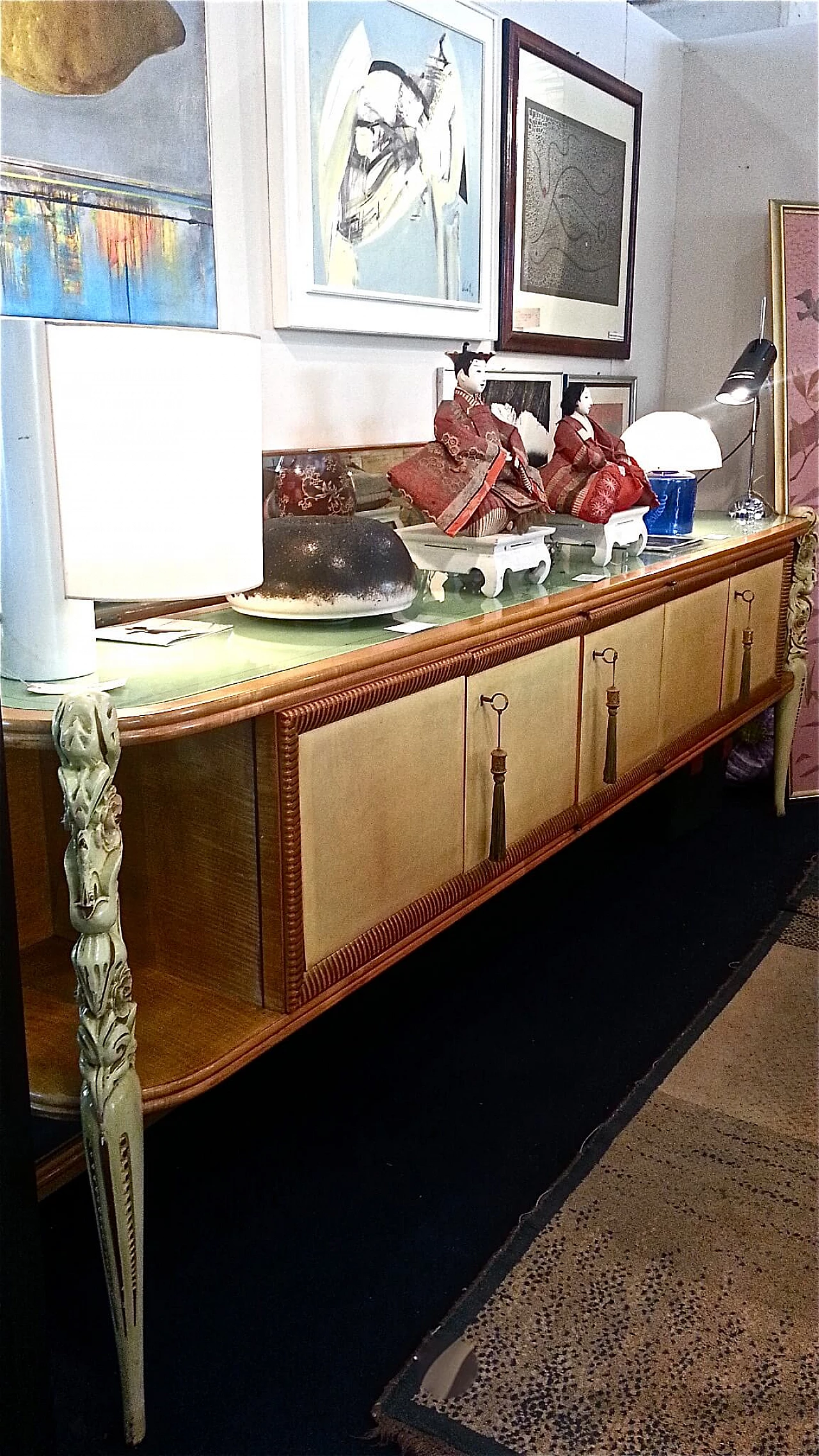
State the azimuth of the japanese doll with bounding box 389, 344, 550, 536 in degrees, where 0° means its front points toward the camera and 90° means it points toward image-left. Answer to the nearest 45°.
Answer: approximately 315°

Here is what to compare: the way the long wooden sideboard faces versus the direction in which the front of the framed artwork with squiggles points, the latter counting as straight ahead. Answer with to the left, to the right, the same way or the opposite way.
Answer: the same way

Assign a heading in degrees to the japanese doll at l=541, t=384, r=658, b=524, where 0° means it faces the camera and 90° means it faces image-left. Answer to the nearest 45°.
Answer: approximately 315°

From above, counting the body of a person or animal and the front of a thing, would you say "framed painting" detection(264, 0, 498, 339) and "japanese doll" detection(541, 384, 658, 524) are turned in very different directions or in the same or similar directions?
same or similar directions

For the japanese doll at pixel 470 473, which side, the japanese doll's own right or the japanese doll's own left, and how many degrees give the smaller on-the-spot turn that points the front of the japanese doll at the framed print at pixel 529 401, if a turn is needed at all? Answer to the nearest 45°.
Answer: approximately 135° to the japanese doll's own left

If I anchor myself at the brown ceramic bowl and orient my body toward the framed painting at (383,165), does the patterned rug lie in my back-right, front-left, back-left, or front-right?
back-right

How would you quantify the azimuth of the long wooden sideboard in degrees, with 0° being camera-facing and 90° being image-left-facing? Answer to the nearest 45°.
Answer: approximately 315°

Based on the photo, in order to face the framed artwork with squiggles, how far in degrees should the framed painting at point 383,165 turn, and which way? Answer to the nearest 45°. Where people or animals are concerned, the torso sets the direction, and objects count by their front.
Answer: approximately 90° to its left

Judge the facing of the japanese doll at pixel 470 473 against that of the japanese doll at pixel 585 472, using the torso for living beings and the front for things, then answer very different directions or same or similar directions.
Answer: same or similar directions

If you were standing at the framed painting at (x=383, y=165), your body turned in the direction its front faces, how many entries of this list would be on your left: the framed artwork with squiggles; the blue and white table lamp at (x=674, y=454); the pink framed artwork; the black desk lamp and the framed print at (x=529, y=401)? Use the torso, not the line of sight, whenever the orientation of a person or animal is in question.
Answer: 5

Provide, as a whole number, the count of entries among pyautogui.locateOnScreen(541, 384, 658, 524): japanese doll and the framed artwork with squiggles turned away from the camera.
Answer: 0

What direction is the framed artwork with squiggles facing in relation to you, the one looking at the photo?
facing the viewer and to the right of the viewer

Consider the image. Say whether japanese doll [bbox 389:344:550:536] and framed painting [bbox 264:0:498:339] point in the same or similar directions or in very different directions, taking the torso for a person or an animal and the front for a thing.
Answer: same or similar directions

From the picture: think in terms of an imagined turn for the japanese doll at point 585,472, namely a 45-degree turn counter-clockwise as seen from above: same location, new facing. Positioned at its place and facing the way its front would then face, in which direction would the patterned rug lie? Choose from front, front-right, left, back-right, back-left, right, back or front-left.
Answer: right

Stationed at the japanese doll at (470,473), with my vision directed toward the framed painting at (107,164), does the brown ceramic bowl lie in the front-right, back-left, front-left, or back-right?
front-left

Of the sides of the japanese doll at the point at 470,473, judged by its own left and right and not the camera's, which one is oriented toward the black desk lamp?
left

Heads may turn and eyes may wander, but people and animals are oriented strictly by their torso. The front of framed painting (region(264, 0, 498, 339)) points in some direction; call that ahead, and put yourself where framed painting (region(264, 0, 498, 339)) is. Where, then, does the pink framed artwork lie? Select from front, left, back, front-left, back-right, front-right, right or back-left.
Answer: left
